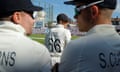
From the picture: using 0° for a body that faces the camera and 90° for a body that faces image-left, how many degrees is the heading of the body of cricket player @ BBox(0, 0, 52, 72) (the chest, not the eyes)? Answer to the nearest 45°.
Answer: approximately 225°

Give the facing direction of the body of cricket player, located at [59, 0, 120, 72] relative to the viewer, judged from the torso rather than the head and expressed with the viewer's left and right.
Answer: facing away from the viewer and to the left of the viewer

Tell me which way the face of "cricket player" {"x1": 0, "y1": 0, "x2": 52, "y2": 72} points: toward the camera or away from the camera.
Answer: away from the camera

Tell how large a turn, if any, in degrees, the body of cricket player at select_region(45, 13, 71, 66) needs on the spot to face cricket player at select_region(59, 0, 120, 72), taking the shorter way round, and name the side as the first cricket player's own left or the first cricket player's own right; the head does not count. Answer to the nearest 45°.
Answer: approximately 135° to the first cricket player's own right

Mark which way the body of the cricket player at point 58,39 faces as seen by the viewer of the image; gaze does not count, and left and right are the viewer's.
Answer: facing away from the viewer and to the right of the viewer

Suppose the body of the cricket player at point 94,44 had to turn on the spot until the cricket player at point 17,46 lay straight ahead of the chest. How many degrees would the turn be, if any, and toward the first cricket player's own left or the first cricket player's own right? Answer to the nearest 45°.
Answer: approximately 45° to the first cricket player's own left

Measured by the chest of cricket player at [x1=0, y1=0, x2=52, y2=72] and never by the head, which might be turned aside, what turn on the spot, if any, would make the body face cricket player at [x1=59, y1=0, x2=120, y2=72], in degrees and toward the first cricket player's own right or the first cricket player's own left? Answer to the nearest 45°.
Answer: approximately 45° to the first cricket player's own right
